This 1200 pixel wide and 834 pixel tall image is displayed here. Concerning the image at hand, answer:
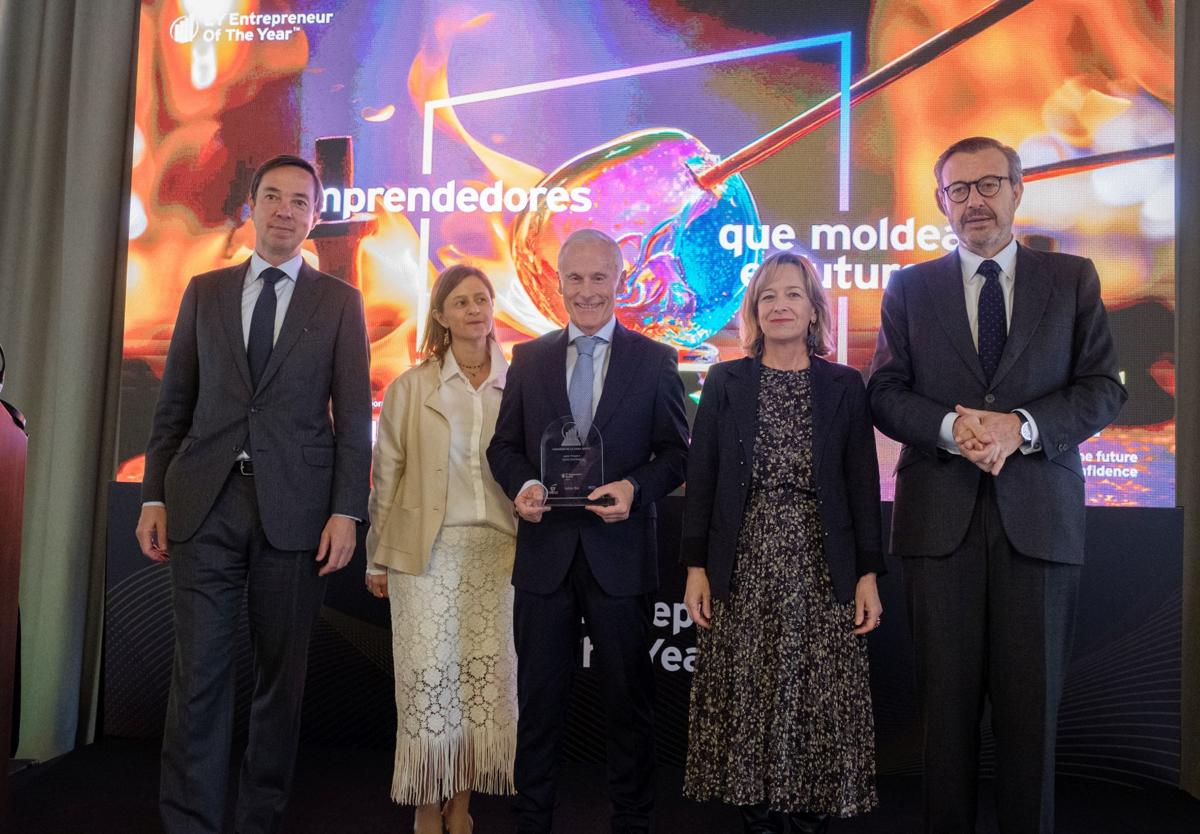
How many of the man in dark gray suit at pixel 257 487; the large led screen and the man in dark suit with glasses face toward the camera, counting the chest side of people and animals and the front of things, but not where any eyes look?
3

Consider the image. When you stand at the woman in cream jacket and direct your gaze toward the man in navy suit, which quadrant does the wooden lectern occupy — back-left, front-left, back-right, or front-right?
back-right

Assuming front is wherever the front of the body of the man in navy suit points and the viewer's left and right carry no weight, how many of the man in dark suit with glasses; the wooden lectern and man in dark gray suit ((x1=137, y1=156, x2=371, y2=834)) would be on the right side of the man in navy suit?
2

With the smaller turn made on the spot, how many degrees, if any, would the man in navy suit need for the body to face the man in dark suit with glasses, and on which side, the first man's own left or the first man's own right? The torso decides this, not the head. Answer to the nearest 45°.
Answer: approximately 90° to the first man's own left

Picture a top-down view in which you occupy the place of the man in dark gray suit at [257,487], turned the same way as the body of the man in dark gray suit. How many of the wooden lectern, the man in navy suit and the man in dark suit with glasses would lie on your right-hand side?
1

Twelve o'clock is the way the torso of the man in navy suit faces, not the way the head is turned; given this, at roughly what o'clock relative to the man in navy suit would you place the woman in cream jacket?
The woman in cream jacket is roughly at 4 o'clock from the man in navy suit.

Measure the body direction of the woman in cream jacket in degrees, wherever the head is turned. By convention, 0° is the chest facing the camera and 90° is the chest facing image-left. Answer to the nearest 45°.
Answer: approximately 315°

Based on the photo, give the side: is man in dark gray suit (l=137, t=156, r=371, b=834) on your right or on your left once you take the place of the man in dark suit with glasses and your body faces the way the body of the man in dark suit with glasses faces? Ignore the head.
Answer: on your right

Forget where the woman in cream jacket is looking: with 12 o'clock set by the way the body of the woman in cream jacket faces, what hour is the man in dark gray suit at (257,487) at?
The man in dark gray suit is roughly at 4 o'clock from the woman in cream jacket.

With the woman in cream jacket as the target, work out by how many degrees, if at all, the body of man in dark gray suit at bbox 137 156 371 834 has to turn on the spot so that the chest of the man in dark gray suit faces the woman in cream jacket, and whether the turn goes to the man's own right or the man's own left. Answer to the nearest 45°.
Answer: approximately 90° to the man's own left
